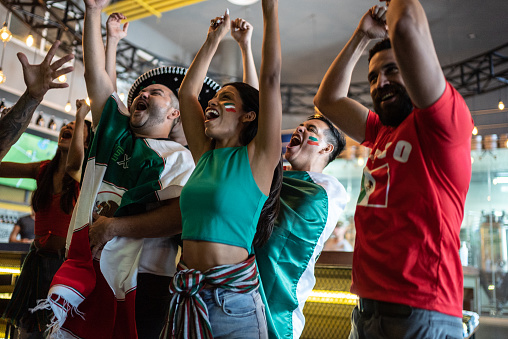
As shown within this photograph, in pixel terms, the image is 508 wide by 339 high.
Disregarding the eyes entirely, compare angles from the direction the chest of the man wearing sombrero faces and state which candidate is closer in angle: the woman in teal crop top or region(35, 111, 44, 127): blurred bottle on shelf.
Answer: the woman in teal crop top

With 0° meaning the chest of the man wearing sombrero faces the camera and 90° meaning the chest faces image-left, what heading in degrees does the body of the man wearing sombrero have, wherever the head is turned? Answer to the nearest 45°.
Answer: approximately 45°

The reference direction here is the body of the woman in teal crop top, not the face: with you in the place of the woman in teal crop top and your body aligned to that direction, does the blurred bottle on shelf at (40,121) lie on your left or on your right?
on your right

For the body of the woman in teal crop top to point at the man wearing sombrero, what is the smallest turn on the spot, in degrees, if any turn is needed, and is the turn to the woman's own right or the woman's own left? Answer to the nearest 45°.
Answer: approximately 90° to the woman's own right

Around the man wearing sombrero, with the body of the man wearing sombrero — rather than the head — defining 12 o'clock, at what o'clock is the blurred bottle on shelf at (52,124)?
The blurred bottle on shelf is roughly at 4 o'clock from the man wearing sombrero.

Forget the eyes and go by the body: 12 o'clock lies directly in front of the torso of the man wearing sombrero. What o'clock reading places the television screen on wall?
The television screen on wall is roughly at 4 o'clock from the man wearing sombrero.

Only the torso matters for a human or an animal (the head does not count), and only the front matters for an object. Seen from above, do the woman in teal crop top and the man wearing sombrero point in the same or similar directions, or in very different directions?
same or similar directions

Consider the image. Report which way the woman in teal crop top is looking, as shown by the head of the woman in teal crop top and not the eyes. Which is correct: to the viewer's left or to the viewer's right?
to the viewer's left

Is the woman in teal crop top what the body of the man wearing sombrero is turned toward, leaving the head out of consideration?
no

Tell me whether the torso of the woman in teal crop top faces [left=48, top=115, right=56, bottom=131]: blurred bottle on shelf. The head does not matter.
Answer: no

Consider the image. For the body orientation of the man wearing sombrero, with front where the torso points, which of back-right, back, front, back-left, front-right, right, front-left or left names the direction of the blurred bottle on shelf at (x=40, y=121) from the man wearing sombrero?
back-right

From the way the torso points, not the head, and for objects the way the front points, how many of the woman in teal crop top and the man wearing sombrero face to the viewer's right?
0

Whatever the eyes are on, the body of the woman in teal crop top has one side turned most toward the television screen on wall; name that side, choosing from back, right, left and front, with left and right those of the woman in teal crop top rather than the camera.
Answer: right

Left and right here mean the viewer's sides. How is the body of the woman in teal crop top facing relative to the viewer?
facing the viewer and to the left of the viewer
